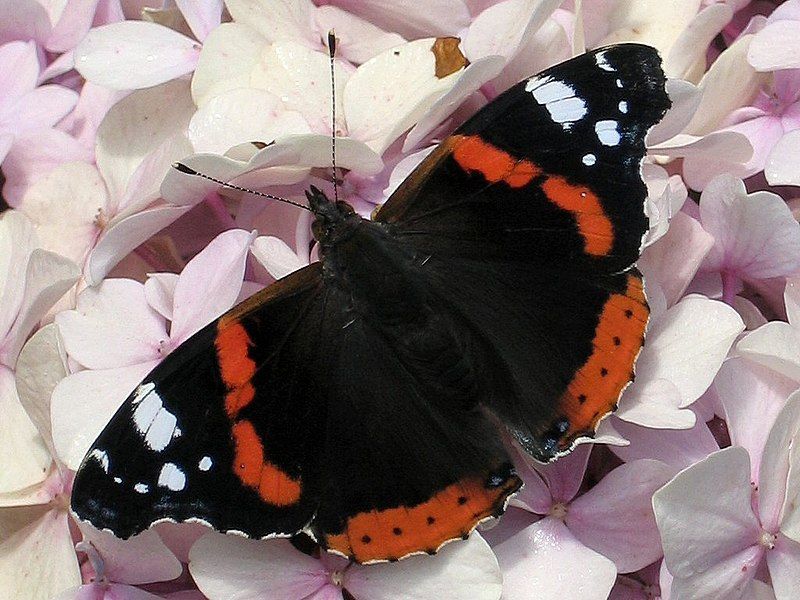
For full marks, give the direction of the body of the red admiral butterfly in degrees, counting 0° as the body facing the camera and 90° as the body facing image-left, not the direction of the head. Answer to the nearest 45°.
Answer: approximately 135°
